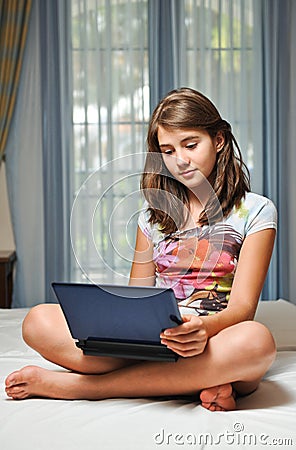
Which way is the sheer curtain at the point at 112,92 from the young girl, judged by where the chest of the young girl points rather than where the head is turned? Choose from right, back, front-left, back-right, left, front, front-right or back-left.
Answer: back-right

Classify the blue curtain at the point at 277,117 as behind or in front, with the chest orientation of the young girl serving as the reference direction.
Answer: behind

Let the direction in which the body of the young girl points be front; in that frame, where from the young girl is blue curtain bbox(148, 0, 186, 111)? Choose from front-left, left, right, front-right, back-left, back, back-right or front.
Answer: back-right

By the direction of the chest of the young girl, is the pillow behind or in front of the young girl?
behind

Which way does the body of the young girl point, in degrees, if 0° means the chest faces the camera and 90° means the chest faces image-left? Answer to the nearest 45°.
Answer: approximately 45°

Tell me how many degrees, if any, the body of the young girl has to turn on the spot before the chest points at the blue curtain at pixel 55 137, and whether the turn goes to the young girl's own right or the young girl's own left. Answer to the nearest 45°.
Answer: approximately 135° to the young girl's own right
